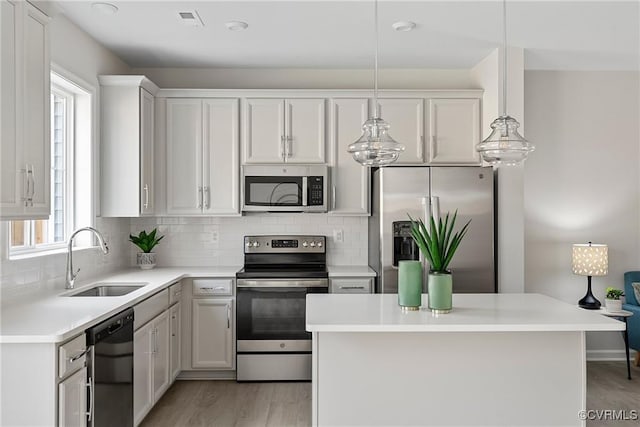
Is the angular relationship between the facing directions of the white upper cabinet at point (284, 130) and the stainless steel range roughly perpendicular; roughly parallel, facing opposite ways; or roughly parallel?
roughly parallel

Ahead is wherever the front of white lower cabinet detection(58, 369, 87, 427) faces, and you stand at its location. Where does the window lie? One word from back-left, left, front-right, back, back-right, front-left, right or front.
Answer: back-left

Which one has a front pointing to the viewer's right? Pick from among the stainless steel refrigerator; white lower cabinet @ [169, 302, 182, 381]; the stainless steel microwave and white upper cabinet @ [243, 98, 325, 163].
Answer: the white lower cabinet

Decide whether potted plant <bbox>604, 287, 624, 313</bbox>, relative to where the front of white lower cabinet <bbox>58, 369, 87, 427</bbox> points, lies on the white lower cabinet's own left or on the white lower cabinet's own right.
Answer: on the white lower cabinet's own left

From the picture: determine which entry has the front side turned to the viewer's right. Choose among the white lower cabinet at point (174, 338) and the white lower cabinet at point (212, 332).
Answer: the white lower cabinet at point (174, 338)

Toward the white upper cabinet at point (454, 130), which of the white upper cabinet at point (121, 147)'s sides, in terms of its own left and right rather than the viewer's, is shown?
front

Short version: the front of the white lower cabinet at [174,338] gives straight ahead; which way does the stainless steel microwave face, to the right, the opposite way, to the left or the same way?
to the right

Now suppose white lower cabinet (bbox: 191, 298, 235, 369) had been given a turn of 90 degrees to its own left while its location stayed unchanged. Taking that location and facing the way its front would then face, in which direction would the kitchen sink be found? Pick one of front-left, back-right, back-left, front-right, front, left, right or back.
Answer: back-right

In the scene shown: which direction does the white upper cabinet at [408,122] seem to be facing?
toward the camera

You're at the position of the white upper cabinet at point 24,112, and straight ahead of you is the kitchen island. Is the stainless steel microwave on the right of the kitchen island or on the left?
left

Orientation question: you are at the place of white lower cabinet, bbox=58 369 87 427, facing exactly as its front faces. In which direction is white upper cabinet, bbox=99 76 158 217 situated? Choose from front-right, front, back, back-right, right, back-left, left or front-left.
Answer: back-left

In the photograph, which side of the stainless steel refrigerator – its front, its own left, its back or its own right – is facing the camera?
front

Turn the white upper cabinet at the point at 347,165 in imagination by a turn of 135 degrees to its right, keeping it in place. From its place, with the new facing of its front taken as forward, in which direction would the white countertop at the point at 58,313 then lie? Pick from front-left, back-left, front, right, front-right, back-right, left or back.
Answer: left

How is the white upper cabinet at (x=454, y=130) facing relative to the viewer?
toward the camera

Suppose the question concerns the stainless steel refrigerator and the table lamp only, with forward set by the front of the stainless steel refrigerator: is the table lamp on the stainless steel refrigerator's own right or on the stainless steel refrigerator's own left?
on the stainless steel refrigerator's own left

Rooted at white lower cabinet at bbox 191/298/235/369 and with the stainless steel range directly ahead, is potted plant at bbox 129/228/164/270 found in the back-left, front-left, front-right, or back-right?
back-left

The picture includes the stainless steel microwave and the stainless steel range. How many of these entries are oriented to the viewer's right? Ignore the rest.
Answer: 0

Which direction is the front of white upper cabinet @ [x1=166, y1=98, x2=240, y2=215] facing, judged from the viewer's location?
facing the viewer
